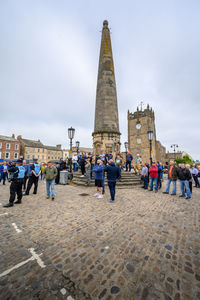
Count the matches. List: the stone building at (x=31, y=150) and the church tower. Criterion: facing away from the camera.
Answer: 0

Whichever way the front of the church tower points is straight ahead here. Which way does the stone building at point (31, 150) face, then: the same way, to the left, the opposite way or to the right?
to the left

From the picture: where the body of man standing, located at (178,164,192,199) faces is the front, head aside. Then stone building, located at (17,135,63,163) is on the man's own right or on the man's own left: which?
on the man's own right

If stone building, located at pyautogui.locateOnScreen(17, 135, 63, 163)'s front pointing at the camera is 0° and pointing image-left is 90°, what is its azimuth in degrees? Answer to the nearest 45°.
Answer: approximately 315°

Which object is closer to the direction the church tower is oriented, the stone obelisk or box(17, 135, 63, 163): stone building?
the stone obelisk

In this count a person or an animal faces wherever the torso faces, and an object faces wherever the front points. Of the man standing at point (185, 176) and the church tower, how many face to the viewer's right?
0

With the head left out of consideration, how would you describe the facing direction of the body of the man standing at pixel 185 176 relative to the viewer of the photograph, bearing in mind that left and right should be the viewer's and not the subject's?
facing the viewer and to the left of the viewer

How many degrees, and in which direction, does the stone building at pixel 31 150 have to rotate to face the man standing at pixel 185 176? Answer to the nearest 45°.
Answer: approximately 45° to its right

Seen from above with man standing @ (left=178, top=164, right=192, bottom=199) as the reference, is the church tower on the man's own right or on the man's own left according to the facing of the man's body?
on the man's own right

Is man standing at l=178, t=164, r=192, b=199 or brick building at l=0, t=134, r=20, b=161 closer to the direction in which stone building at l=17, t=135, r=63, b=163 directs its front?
the man standing

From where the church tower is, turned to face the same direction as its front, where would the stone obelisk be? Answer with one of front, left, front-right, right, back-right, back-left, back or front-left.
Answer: front

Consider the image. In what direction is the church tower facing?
toward the camera

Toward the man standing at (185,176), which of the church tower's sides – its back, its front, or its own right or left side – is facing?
front
